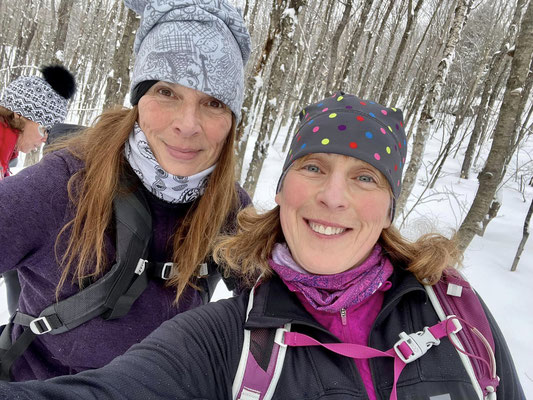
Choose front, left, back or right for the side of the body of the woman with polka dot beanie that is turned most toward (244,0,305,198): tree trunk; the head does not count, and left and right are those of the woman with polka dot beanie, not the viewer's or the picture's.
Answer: back
